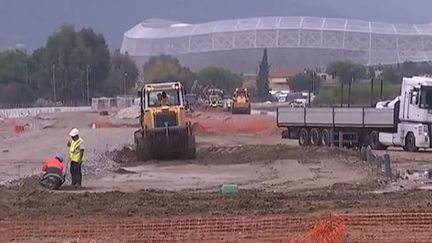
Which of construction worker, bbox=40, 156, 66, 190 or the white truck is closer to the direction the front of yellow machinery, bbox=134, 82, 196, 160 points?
the construction worker

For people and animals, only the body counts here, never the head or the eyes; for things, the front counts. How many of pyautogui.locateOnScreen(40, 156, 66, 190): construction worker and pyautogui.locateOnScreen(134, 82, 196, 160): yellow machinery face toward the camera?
1

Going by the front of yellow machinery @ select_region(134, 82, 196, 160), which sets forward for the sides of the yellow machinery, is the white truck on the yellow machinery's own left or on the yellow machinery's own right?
on the yellow machinery's own left

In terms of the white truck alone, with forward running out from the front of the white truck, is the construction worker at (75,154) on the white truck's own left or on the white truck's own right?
on the white truck's own right
